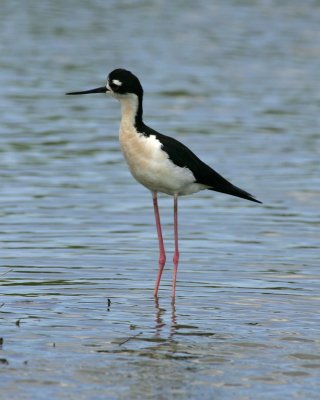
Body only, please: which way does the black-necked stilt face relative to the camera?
to the viewer's left
